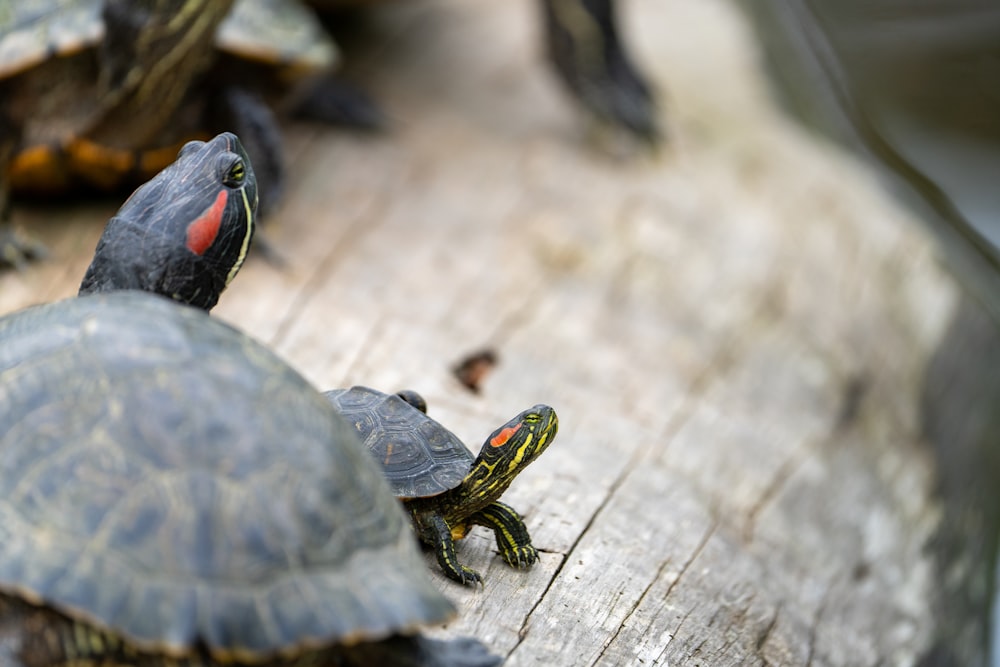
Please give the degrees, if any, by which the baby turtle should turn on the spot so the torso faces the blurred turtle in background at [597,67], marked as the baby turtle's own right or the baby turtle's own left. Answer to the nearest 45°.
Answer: approximately 135° to the baby turtle's own left

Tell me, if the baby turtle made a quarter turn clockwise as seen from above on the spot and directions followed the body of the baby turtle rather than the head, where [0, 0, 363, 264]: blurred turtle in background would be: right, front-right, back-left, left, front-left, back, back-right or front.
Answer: right

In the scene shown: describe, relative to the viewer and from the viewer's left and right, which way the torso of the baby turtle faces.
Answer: facing the viewer and to the right of the viewer

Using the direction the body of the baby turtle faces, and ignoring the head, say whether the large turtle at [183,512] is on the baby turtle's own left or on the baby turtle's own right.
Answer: on the baby turtle's own right
